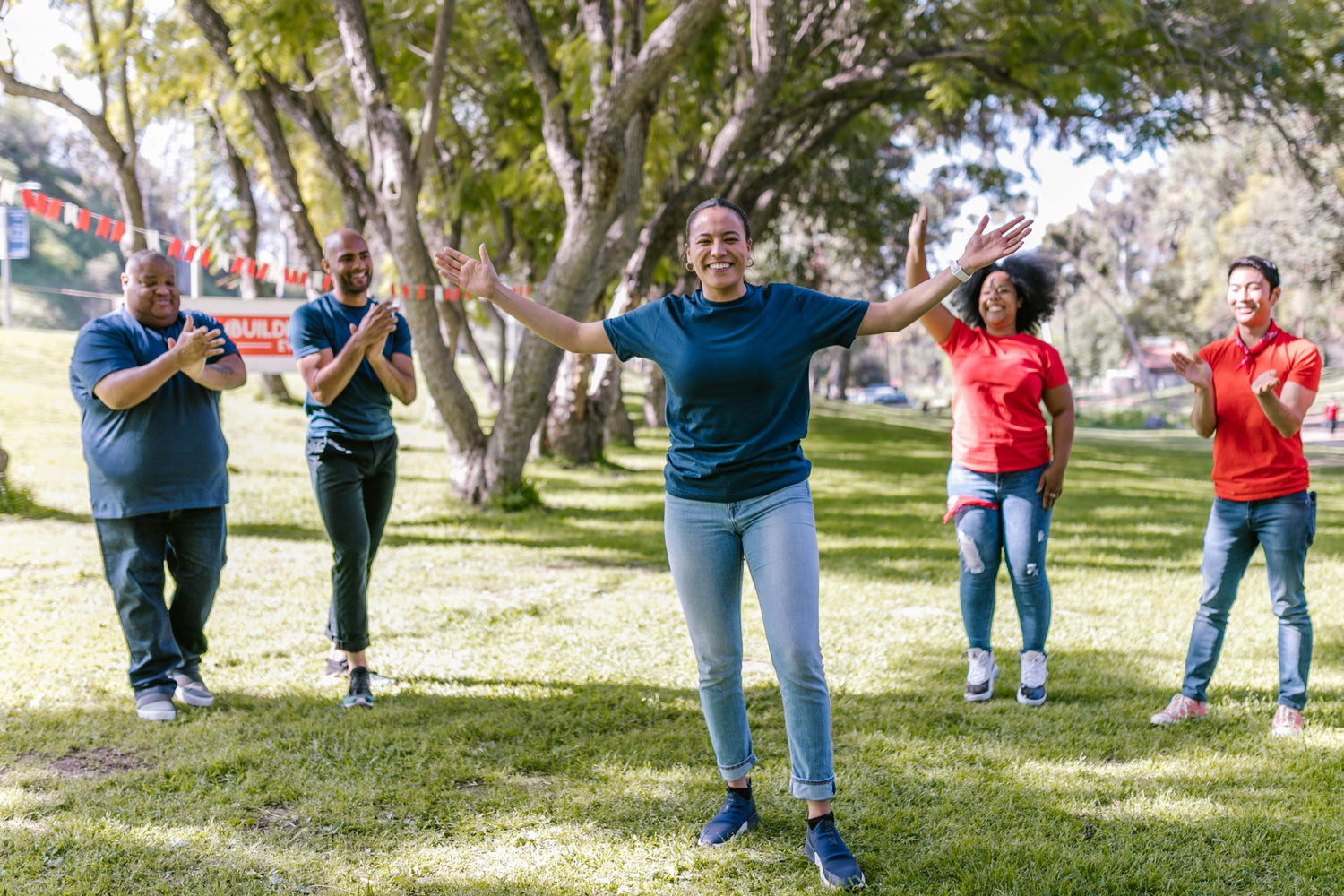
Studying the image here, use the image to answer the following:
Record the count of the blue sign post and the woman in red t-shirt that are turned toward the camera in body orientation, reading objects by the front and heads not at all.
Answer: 2

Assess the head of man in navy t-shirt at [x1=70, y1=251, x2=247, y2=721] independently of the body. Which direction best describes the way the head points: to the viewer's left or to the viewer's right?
to the viewer's right

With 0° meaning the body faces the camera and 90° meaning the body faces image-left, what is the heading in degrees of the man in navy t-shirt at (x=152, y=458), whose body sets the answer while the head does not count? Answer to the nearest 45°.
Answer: approximately 315°

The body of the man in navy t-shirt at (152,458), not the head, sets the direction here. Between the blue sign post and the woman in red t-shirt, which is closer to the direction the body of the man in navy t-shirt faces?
the woman in red t-shirt

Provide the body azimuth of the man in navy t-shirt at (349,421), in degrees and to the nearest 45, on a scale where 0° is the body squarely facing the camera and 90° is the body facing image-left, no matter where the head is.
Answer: approximately 315°

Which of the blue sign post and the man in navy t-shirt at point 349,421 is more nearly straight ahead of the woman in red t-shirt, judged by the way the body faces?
the man in navy t-shirt

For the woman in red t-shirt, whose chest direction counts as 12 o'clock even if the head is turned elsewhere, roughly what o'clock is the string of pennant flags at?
The string of pennant flags is roughly at 4 o'clock from the woman in red t-shirt.

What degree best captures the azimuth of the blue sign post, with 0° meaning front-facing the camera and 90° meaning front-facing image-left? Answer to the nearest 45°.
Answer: approximately 0°
